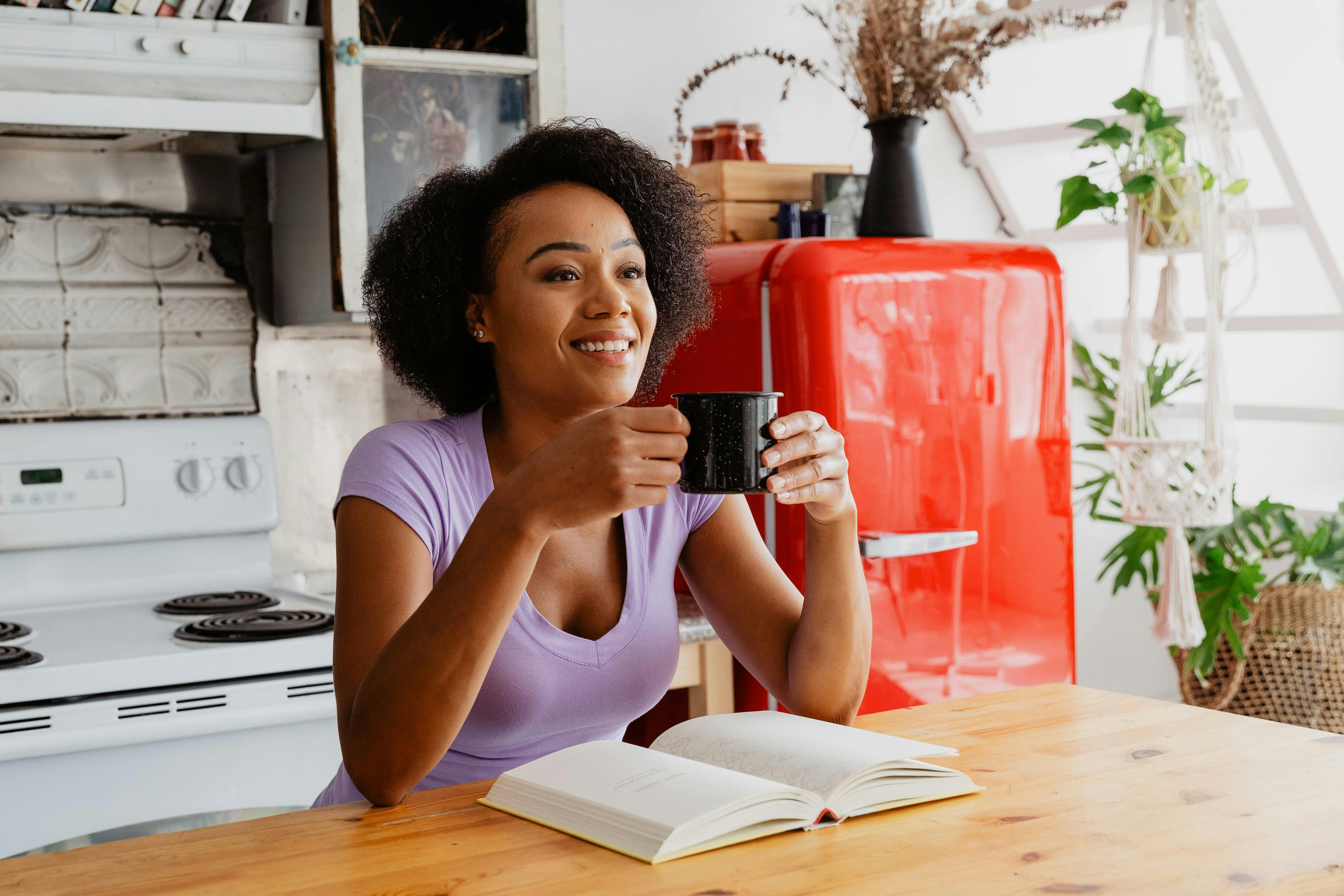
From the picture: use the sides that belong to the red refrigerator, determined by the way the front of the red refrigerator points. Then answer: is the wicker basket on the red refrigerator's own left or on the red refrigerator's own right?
on the red refrigerator's own left

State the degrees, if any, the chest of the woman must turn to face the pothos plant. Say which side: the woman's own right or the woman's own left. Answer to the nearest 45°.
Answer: approximately 90° to the woman's own left

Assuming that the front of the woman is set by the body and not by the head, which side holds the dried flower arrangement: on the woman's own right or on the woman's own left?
on the woman's own left

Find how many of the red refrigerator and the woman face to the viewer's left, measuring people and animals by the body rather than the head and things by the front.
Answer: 0

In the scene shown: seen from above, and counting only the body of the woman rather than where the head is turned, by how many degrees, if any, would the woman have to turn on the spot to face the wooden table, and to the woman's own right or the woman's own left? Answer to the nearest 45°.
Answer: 0° — they already face it

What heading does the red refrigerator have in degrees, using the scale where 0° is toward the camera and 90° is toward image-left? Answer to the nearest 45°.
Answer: approximately 315°

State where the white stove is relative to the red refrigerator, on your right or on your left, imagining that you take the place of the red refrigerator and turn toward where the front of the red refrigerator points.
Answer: on your right

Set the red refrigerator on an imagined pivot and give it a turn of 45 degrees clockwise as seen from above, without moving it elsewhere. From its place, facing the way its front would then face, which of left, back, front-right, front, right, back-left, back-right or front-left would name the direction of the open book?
front

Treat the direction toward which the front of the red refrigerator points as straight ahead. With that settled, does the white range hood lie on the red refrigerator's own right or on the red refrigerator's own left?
on the red refrigerator's own right

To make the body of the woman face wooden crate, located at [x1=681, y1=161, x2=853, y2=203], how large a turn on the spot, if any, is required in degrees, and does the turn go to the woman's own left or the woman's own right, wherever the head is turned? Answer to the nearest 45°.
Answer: approximately 135° to the woman's own left

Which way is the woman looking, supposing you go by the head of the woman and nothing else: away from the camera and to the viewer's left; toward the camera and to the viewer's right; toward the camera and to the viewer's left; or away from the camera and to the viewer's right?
toward the camera and to the viewer's right
